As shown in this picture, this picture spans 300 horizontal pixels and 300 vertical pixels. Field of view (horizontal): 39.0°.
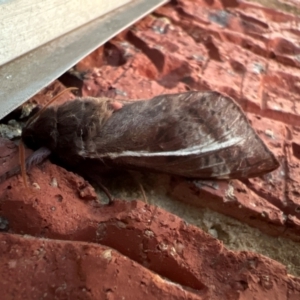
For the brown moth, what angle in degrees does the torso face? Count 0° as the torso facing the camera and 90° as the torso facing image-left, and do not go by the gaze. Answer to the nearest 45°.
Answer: approximately 90°
